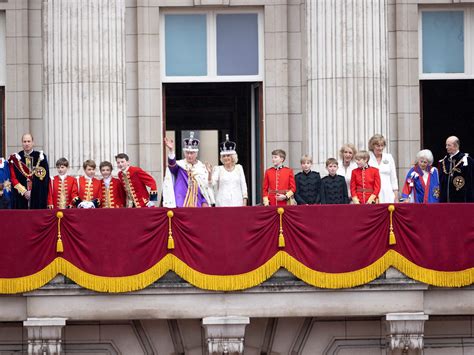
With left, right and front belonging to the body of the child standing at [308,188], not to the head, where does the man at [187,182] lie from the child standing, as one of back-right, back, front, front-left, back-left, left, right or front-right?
right

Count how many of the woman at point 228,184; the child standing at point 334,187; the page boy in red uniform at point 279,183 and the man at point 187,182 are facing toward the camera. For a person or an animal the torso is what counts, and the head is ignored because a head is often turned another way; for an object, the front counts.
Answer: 4

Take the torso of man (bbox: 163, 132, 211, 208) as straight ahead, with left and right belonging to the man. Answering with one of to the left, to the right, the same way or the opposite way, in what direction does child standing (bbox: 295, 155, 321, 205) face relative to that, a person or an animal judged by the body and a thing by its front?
the same way

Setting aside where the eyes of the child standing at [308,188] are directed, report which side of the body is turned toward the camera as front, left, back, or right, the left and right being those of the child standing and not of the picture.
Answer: front

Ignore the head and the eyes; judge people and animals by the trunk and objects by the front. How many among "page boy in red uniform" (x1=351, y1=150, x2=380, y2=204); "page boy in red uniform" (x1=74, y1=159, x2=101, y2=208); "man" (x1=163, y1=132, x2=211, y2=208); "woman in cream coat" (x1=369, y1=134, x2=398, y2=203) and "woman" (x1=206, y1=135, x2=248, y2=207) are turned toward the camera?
5

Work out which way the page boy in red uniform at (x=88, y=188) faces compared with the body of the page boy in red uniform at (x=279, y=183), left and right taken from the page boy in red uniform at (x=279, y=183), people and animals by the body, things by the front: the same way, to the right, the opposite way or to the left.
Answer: the same way

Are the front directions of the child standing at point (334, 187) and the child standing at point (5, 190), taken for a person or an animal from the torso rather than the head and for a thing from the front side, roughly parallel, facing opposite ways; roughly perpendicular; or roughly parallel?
roughly parallel

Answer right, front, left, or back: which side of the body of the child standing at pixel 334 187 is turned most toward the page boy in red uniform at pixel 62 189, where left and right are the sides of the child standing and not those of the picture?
right

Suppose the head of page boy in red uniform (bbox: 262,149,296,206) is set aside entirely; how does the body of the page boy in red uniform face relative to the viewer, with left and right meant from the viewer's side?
facing the viewer

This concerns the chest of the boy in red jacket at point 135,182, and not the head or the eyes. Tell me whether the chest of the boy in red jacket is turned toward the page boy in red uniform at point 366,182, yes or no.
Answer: no

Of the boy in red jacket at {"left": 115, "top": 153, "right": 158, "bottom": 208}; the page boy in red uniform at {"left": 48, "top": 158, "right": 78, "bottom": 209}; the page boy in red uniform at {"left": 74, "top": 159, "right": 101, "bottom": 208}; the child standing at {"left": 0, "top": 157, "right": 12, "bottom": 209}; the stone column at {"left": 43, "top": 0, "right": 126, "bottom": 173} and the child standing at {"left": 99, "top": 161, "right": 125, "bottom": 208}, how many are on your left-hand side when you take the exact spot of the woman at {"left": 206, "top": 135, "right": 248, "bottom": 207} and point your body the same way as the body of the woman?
0

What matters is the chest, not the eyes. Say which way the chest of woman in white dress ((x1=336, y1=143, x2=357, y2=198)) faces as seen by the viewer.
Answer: toward the camera

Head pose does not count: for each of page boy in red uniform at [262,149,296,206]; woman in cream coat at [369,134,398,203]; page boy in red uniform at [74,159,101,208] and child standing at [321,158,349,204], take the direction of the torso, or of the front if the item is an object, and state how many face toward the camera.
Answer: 4
